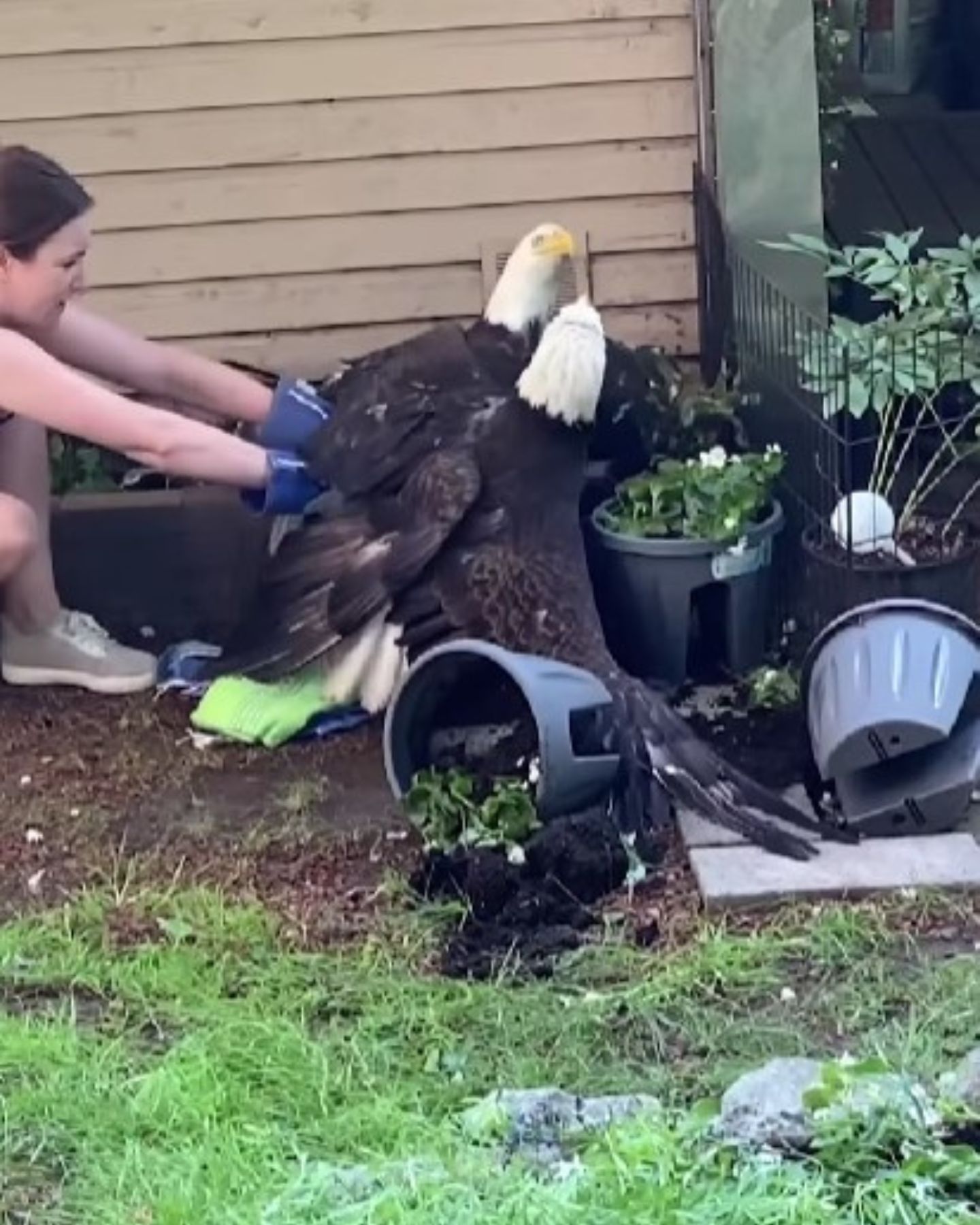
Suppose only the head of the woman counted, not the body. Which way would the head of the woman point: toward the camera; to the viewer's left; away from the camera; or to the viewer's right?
to the viewer's right

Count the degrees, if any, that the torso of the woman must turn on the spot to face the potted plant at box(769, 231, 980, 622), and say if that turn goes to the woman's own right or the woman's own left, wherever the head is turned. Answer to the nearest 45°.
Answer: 0° — they already face it

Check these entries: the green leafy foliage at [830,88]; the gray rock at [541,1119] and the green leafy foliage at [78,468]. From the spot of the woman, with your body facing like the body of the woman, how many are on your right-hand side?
1

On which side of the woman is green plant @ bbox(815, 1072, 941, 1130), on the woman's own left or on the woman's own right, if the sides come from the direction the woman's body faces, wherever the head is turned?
on the woman's own right

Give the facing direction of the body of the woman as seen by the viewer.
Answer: to the viewer's right

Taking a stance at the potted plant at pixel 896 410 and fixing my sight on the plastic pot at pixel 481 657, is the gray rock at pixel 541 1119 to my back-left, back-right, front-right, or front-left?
front-left

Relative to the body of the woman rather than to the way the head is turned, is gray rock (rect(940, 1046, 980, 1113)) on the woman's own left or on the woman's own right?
on the woman's own right

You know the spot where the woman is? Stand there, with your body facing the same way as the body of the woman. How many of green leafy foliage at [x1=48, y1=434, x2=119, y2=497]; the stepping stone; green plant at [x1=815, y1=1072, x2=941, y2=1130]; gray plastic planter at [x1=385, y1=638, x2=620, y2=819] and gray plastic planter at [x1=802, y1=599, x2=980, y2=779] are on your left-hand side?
1

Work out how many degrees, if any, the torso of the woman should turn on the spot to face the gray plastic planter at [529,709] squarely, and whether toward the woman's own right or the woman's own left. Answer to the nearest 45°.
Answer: approximately 45° to the woman's own right

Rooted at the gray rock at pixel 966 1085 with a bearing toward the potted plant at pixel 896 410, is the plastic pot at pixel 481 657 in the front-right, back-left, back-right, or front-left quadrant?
front-left

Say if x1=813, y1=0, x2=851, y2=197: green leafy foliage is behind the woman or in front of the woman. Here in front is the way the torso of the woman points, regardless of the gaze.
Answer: in front

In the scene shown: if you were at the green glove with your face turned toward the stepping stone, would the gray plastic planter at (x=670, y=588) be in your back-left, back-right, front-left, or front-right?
front-left

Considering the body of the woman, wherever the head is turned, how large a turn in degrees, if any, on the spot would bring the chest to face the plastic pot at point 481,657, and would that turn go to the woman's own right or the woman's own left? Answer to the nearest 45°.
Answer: approximately 45° to the woman's own right

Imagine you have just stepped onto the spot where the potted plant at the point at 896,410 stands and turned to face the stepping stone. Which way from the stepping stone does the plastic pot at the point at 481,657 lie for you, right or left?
right

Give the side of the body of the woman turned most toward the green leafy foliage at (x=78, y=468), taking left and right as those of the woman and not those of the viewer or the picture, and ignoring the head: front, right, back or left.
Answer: left

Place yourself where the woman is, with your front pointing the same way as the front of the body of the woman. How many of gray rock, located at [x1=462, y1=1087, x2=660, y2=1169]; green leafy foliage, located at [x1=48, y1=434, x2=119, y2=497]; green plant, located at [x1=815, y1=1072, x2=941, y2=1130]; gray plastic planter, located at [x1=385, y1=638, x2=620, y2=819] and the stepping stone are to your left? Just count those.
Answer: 1

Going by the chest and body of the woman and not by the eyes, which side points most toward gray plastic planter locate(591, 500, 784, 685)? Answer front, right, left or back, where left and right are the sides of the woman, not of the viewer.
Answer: front

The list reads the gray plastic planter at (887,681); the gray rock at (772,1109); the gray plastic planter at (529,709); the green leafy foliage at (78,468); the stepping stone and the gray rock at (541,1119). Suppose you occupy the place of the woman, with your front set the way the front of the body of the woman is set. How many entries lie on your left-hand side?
1
